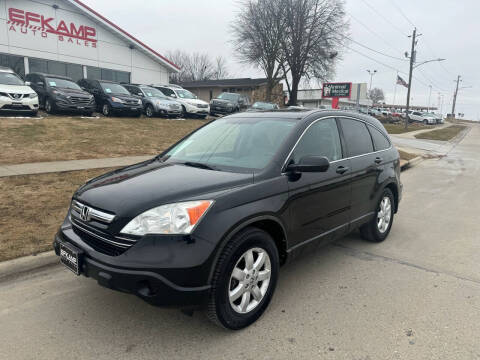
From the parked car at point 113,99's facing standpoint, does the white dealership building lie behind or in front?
behind

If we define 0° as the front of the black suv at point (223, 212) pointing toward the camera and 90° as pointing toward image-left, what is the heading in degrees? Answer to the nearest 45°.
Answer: approximately 45°

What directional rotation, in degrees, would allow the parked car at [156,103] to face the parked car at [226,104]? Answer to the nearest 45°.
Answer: approximately 90° to its left

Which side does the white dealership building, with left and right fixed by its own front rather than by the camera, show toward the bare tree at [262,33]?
left

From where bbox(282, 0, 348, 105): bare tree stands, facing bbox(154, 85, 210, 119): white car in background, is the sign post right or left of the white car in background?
left

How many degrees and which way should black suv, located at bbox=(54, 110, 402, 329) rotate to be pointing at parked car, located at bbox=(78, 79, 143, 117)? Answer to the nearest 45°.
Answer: approximately 135° to its right

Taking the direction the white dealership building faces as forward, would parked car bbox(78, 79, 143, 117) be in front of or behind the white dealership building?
in front

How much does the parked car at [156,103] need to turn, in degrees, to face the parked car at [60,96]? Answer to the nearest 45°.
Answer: approximately 90° to its right

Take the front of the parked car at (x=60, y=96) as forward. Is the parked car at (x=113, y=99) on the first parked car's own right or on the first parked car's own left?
on the first parked car's own left
